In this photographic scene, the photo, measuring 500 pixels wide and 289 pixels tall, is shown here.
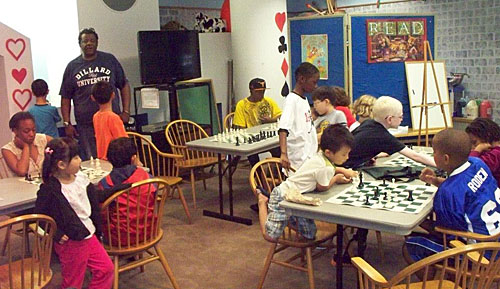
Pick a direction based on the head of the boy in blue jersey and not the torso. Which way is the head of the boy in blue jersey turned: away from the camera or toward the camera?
away from the camera

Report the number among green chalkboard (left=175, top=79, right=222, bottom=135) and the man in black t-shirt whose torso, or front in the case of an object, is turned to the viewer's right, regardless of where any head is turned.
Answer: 0

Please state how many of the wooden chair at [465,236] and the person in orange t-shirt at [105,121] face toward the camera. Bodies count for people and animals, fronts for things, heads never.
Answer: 0

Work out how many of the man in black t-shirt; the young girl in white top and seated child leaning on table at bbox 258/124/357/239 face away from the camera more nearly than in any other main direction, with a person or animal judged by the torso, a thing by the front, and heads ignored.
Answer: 0

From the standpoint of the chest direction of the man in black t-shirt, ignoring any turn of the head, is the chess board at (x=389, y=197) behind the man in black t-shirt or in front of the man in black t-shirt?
in front

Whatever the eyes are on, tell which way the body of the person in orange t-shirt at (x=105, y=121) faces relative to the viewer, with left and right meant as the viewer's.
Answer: facing away from the viewer

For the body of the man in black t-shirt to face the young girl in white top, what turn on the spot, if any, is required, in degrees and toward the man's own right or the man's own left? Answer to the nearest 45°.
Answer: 0° — they already face them

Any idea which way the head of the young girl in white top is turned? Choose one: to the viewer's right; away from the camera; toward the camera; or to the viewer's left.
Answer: to the viewer's right

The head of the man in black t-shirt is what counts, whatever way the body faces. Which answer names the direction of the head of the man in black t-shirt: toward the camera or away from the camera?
toward the camera

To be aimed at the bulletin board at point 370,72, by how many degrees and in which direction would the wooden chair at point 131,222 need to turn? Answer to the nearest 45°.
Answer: approximately 90° to its right

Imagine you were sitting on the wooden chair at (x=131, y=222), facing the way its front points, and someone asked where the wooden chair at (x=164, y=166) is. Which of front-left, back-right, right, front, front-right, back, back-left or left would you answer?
front-right

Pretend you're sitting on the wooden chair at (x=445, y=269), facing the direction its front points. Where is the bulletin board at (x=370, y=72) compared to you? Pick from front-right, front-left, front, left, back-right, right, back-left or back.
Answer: front-right

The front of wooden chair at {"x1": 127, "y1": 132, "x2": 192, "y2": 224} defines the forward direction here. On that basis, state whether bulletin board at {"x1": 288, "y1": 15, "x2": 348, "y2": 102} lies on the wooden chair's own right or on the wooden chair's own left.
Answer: on the wooden chair's own left

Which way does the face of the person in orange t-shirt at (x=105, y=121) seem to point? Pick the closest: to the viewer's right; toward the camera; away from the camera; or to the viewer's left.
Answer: away from the camera

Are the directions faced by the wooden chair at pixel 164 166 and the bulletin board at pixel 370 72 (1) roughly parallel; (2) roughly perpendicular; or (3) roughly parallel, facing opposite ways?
roughly perpendicular

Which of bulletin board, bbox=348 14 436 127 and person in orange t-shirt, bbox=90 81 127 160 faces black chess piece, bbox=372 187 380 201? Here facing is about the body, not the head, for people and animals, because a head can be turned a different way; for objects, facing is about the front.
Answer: the bulletin board

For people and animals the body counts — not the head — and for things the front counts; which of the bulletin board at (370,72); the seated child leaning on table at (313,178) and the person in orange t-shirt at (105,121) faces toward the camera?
the bulletin board

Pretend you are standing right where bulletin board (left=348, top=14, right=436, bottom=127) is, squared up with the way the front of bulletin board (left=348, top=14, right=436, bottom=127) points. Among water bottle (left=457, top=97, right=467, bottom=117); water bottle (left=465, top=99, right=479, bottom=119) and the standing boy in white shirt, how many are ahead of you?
1

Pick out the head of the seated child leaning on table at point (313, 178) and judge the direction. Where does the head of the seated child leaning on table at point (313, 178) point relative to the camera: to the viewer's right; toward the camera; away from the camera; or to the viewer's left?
to the viewer's right
